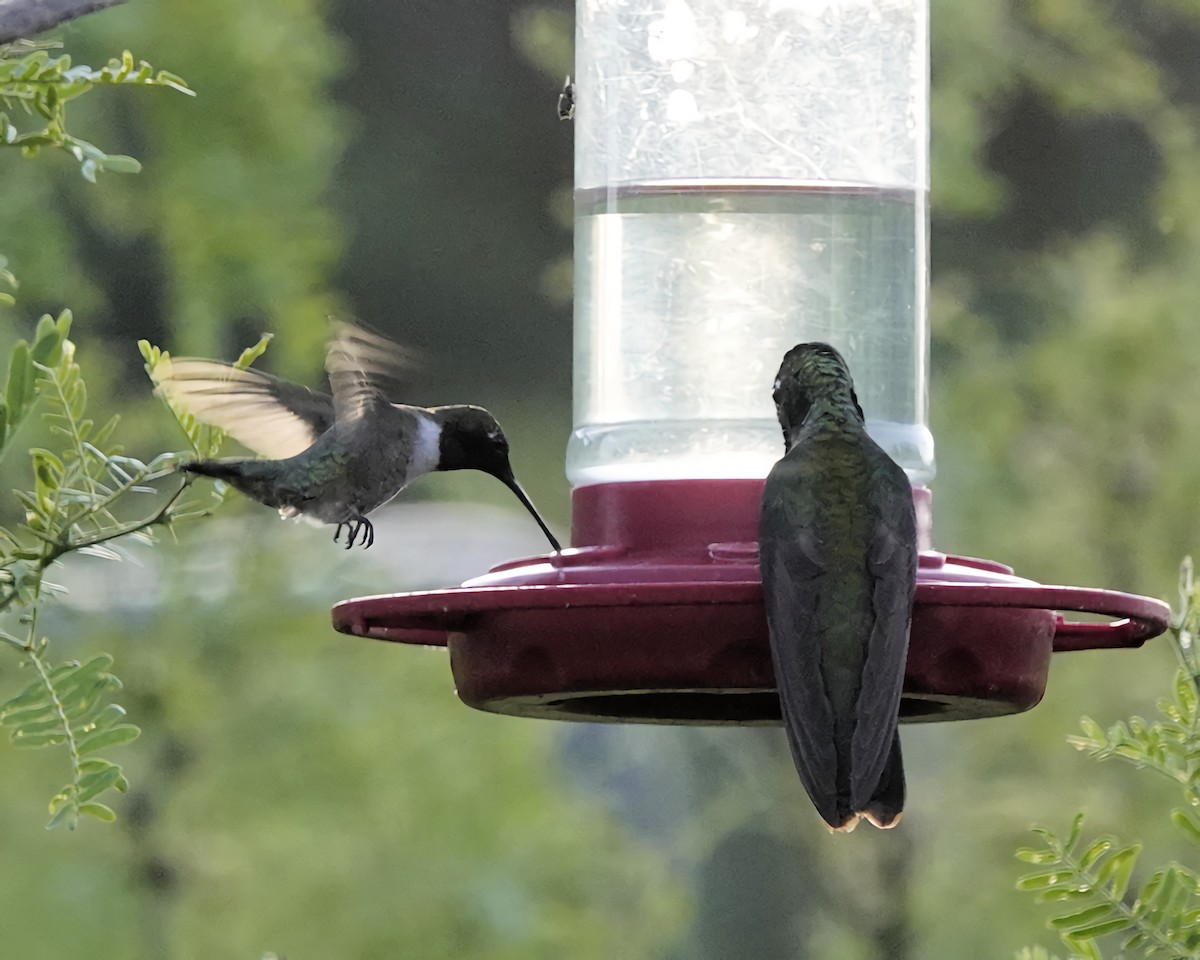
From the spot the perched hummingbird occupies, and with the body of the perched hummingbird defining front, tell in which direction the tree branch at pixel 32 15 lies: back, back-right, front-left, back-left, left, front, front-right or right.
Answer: back-left

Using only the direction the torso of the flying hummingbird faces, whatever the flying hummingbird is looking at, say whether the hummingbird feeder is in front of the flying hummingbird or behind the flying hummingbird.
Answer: in front

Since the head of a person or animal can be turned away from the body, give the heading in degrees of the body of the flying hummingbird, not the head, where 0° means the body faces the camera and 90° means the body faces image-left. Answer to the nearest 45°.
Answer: approximately 270°

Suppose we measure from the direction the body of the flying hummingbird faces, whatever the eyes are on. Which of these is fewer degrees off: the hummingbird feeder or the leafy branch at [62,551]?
the hummingbird feeder

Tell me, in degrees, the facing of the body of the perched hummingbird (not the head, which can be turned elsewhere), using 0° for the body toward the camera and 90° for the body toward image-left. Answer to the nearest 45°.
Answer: approximately 180°

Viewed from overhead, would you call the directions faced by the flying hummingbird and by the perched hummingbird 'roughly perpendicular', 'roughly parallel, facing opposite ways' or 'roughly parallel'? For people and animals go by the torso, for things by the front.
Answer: roughly perpendicular

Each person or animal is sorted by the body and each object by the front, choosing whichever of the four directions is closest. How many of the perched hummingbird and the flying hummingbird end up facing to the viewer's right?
1

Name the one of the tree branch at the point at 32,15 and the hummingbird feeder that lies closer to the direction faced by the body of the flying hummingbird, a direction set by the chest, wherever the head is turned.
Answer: the hummingbird feeder

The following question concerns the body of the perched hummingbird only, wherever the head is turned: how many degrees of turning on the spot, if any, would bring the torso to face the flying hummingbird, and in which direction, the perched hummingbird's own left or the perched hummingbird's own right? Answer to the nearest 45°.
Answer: approximately 45° to the perched hummingbird's own left
